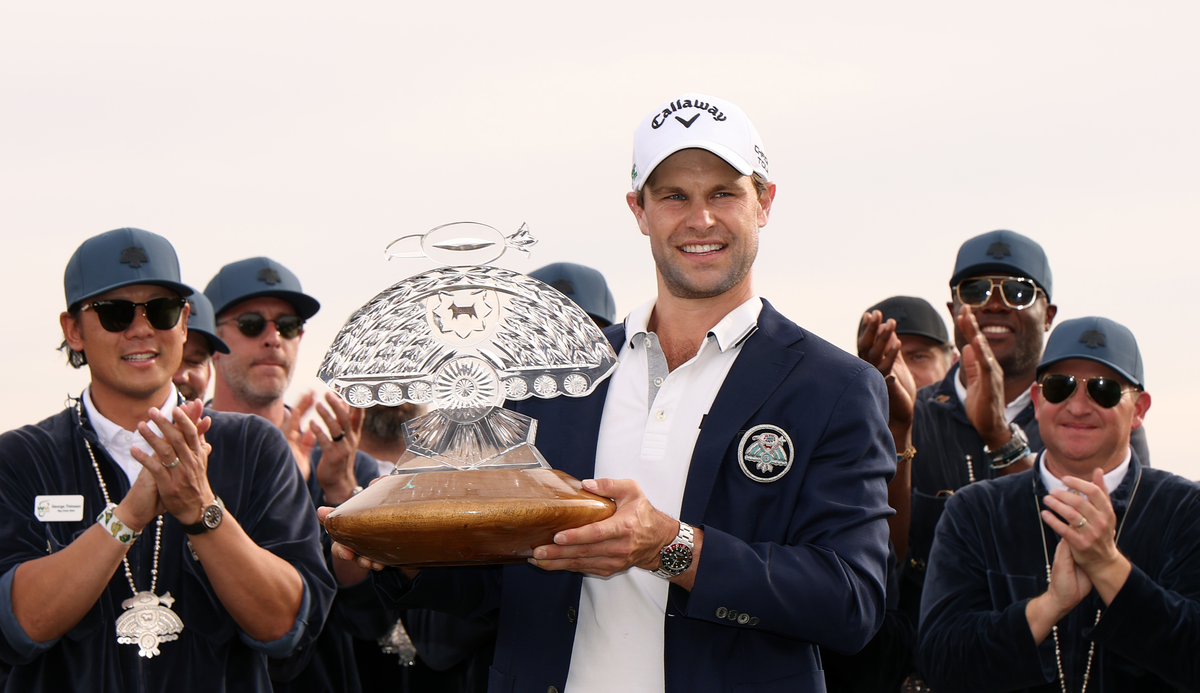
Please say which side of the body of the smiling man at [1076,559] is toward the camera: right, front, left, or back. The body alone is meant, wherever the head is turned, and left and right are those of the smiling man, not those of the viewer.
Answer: front

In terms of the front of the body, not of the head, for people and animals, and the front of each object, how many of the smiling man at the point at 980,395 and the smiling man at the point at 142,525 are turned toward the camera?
2

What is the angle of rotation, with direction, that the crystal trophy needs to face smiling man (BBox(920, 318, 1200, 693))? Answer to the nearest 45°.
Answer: approximately 135° to its left

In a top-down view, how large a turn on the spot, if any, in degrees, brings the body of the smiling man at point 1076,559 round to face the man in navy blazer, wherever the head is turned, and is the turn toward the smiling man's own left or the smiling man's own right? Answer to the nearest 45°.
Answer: approximately 45° to the smiling man's own right

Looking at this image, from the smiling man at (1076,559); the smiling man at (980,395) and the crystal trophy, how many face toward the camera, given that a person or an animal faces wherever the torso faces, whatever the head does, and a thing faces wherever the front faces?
3

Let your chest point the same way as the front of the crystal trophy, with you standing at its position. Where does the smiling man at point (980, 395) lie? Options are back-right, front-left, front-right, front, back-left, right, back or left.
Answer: back-left

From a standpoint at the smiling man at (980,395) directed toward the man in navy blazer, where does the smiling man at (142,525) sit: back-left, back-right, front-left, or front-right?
front-right

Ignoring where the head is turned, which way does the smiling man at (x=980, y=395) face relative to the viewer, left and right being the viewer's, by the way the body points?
facing the viewer

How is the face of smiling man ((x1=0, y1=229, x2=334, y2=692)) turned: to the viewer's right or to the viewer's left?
to the viewer's right

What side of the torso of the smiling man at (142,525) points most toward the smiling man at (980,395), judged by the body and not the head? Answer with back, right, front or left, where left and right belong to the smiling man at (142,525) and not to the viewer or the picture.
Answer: left

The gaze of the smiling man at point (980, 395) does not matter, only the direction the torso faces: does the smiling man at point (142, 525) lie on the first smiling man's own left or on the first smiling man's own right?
on the first smiling man's own right

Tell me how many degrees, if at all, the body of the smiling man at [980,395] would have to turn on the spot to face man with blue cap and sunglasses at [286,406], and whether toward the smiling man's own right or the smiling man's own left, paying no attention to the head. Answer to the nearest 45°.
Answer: approximately 90° to the smiling man's own right

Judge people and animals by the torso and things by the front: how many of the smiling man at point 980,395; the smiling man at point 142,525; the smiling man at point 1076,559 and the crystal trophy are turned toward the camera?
4

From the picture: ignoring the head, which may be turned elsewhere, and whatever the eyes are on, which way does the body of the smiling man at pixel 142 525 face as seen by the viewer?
toward the camera

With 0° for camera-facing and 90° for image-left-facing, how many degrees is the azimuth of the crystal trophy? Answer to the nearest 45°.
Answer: approximately 0°

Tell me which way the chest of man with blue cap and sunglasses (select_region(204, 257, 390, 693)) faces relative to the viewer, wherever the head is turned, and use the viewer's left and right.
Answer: facing the viewer and to the right of the viewer

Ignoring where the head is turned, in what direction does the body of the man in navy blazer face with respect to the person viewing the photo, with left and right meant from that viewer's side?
facing the viewer and to the left of the viewer

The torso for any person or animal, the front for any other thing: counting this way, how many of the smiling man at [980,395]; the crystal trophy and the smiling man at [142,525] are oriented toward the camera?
3
